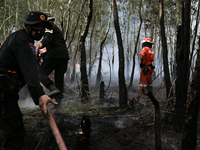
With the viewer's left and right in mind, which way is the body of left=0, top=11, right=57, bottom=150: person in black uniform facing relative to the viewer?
facing to the right of the viewer

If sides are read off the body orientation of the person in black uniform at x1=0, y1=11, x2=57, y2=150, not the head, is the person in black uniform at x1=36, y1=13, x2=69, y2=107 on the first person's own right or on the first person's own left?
on the first person's own left

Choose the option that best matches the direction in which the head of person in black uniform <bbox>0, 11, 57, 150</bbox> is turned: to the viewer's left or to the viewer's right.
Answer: to the viewer's right

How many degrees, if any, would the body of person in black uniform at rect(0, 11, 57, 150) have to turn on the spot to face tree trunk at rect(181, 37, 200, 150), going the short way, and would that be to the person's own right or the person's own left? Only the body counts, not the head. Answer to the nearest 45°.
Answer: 0° — they already face it

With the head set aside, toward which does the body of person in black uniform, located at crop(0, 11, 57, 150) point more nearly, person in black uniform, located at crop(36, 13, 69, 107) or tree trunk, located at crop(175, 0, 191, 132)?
the tree trunk
